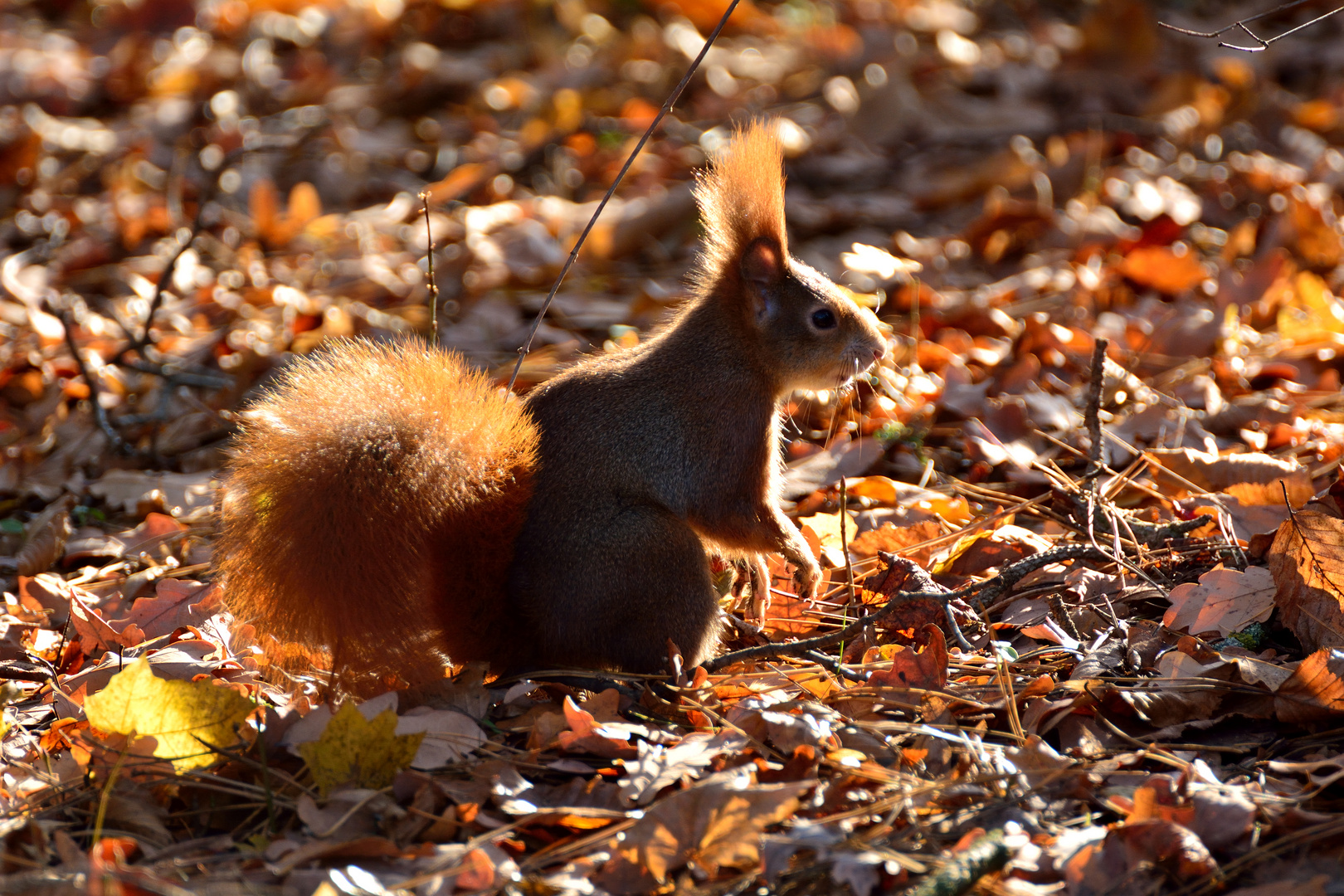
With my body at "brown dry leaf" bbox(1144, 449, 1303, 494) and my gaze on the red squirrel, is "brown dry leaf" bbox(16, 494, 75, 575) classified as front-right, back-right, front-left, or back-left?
front-right

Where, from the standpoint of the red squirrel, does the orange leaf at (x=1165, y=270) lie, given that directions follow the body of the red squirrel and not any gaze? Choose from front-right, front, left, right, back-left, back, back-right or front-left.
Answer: front-left

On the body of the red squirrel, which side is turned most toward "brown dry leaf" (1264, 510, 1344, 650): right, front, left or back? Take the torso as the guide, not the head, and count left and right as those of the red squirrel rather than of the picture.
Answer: front

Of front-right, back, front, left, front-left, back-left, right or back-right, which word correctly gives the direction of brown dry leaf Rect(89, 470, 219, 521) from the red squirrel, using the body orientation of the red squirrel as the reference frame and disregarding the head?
back-left

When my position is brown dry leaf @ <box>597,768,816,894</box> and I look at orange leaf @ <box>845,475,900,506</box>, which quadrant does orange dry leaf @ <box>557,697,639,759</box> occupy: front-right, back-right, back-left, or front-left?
front-left

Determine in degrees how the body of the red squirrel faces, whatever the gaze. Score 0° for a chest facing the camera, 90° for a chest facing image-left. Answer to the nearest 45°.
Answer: approximately 270°

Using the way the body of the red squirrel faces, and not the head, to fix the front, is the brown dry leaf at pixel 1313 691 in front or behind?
in front

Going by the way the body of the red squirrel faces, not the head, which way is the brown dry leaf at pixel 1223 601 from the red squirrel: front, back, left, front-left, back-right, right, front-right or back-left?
front

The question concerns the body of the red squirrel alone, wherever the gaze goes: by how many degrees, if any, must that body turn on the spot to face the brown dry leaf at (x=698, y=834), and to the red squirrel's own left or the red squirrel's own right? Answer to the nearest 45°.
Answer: approximately 90° to the red squirrel's own right
